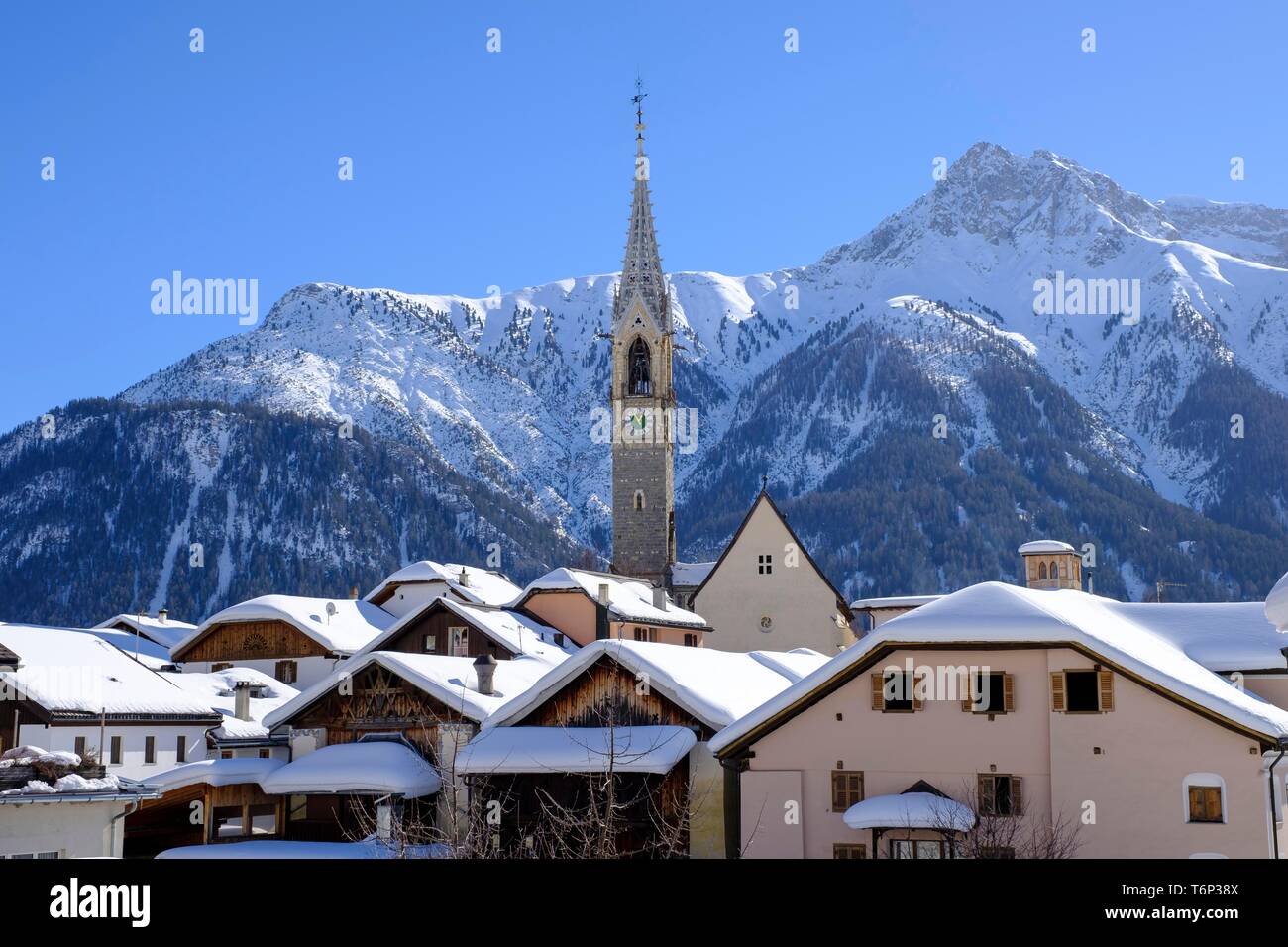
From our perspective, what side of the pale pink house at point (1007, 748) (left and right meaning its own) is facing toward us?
front
